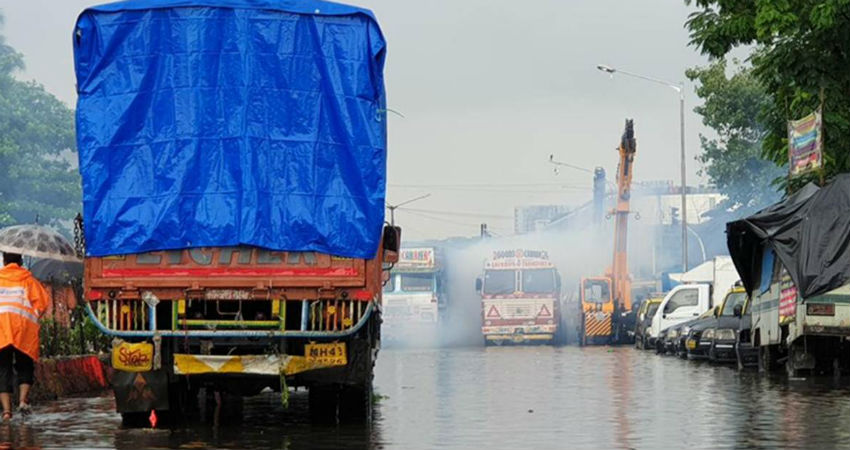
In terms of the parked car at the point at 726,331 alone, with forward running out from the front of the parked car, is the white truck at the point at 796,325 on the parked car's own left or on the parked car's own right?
on the parked car's own left

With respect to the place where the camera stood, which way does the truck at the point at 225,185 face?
facing away from the viewer

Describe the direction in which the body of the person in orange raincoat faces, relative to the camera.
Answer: away from the camera
